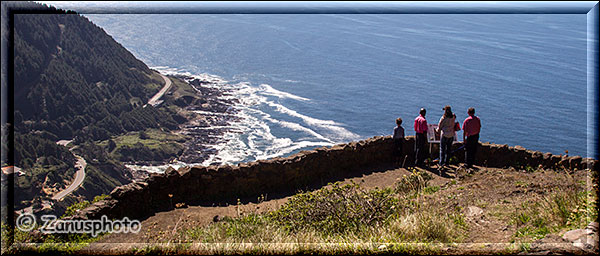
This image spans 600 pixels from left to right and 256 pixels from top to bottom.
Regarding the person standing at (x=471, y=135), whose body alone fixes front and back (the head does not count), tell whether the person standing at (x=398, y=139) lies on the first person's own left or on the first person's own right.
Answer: on the first person's own left

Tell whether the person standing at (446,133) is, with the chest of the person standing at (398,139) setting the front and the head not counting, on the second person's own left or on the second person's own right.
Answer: on the second person's own right

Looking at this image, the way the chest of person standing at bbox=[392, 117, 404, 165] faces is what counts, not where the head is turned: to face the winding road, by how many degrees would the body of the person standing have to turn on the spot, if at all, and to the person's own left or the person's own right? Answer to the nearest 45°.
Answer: approximately 45° to the person's own left

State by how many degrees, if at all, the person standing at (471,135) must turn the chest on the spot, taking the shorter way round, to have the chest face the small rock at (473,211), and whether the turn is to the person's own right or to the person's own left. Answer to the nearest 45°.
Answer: approximately 180°

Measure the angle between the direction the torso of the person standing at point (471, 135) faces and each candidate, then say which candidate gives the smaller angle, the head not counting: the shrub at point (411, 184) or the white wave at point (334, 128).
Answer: the white wave

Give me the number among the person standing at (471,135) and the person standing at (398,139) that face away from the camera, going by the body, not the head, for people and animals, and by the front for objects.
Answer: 2

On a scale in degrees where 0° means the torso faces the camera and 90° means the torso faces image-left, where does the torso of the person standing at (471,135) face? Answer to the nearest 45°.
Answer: approximately 180°

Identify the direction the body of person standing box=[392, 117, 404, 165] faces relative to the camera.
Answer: away from the camera

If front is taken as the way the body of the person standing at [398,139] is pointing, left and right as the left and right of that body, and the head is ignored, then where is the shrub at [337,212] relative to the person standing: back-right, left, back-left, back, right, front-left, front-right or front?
back
